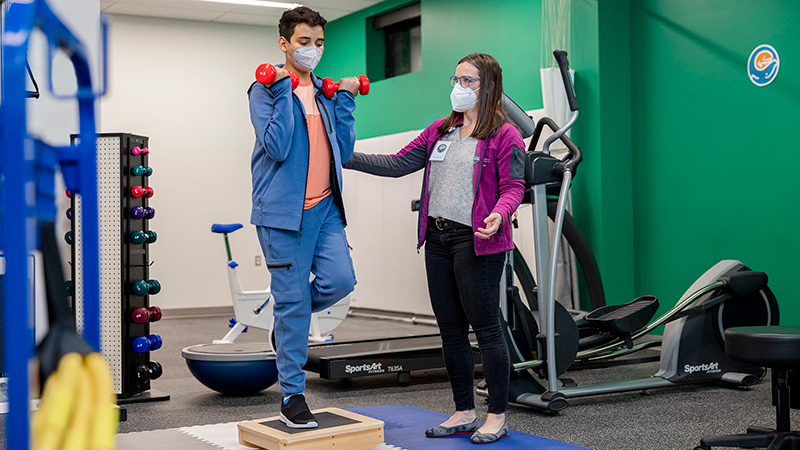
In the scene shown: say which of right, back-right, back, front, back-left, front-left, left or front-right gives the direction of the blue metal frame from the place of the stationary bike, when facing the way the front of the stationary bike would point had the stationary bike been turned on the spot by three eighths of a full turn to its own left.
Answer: back-left

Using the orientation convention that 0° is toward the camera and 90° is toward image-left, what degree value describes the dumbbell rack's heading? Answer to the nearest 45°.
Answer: approximately 315°

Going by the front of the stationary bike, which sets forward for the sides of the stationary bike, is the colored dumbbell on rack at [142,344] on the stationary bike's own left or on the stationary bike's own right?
on the stationary bike's own right

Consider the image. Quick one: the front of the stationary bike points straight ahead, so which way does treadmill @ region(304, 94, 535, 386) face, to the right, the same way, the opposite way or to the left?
the same way

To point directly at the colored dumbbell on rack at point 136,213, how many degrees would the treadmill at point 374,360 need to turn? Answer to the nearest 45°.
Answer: approximately 180°

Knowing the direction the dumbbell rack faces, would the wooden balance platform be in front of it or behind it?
in front

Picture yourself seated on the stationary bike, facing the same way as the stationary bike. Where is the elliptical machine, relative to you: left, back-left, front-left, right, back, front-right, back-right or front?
front-right

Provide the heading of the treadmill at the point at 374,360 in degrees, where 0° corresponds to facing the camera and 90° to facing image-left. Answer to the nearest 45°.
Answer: approximately 270°

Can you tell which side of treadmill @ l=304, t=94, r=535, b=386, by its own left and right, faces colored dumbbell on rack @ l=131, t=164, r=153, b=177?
back

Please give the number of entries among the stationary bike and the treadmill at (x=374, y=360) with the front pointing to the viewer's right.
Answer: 2

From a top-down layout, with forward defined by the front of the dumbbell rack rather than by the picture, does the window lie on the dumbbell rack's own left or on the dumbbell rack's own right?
on the dumbbell rack's own left

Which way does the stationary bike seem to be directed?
to the viewer's right

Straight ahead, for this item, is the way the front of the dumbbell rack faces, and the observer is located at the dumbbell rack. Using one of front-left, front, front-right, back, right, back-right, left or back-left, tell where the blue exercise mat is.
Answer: front

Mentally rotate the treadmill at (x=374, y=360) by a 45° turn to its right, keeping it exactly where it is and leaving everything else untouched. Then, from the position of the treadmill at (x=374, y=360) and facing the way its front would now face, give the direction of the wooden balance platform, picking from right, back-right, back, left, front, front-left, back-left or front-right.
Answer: front-right

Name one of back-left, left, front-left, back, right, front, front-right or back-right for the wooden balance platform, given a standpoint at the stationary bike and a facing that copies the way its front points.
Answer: right
